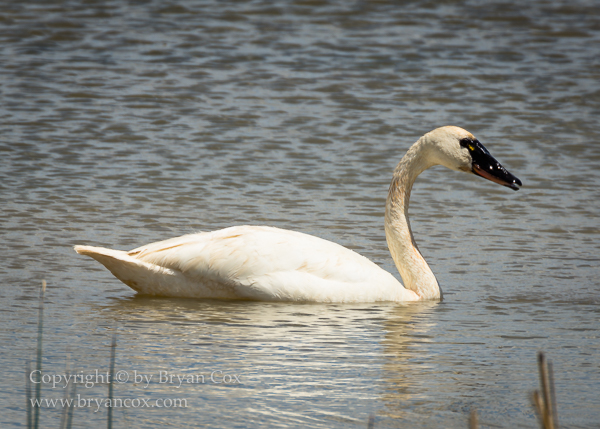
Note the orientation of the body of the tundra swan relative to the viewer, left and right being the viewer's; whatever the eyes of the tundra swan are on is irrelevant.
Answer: facing to the right of the viewer
